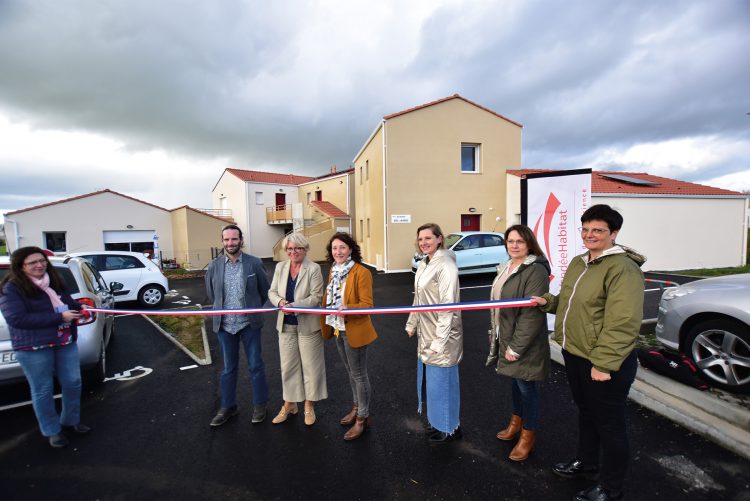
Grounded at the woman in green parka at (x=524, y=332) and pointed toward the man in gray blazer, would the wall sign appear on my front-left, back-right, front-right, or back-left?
front-right

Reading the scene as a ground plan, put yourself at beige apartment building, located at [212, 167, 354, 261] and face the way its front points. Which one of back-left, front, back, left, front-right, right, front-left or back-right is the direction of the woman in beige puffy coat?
front

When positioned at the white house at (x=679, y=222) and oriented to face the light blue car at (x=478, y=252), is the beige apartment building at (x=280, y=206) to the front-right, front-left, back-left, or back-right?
front-right

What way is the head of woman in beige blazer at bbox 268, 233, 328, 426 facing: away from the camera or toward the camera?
toward the camera

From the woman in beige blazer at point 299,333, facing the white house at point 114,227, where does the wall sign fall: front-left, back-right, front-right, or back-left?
front-right

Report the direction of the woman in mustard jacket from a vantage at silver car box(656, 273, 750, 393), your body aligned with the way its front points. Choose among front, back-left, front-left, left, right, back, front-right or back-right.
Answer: front-left

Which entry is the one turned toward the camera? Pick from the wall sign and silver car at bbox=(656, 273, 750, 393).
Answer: the wall sign

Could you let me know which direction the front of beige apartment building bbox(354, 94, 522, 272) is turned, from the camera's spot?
facing the viewer

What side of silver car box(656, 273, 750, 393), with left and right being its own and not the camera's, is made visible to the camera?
left

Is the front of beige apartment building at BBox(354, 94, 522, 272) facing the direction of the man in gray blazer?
yes

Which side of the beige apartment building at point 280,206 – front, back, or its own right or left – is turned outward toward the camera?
front

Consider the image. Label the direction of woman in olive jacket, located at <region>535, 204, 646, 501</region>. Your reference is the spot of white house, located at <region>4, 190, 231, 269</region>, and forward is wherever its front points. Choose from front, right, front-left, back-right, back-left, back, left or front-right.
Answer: front

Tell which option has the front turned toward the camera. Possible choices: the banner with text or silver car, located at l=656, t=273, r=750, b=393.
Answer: the banner with text

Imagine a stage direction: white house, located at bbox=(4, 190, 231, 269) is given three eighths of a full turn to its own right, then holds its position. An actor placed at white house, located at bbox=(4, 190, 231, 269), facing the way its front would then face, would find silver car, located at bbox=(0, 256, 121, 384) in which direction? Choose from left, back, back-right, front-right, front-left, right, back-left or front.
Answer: back-left

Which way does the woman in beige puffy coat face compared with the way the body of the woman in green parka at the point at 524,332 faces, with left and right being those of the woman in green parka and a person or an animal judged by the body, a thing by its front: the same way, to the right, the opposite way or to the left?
the same way

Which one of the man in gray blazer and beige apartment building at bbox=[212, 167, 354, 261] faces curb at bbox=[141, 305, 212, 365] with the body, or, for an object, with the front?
the beige apartment building

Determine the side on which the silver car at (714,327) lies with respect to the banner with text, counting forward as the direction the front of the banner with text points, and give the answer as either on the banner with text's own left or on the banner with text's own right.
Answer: on the banner with text's own left

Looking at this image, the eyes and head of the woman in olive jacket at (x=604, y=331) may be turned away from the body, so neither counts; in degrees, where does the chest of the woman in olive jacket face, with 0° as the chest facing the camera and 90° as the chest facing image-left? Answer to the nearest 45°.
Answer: approximately 45°

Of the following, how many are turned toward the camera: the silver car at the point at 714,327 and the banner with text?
1
